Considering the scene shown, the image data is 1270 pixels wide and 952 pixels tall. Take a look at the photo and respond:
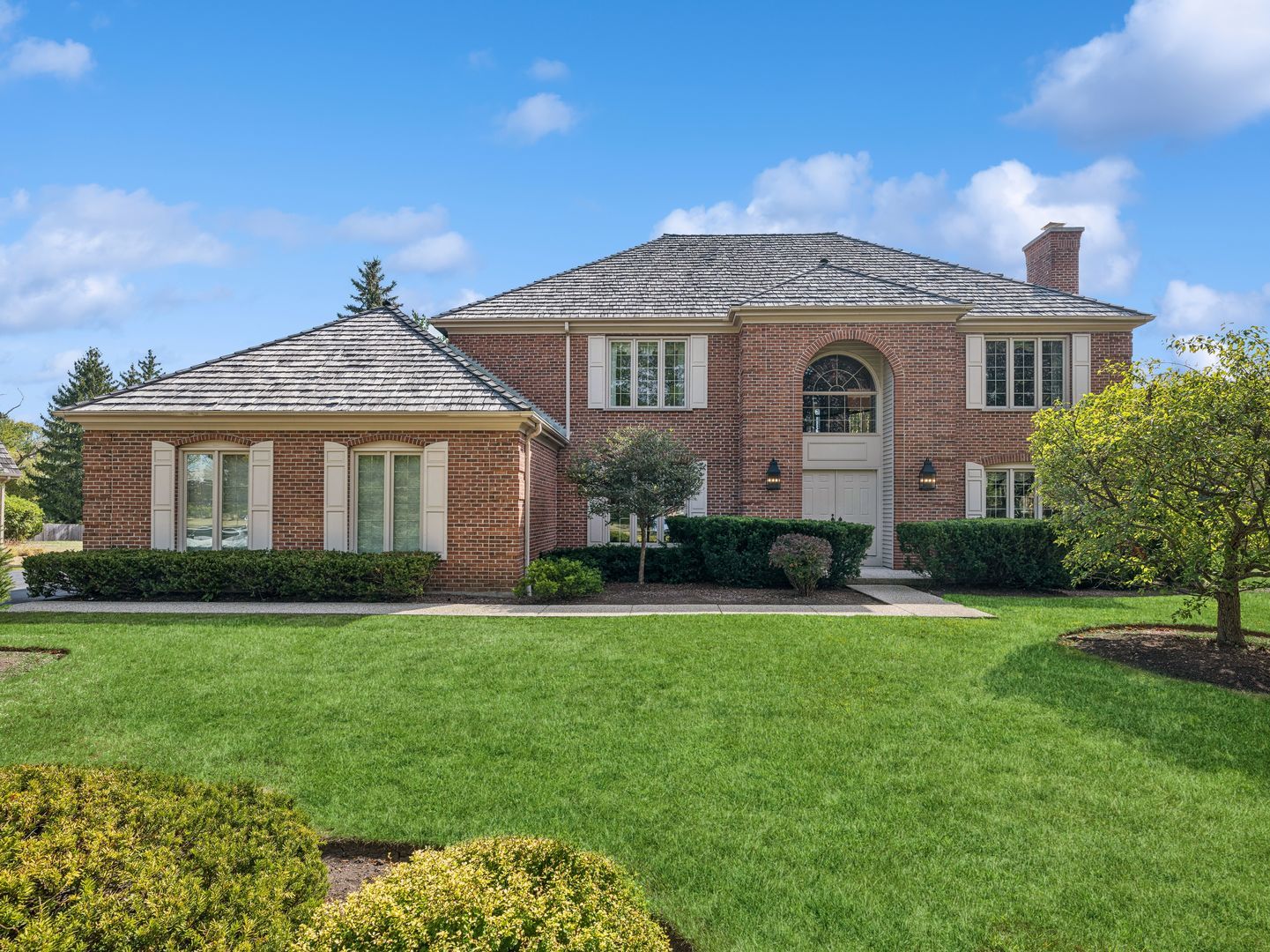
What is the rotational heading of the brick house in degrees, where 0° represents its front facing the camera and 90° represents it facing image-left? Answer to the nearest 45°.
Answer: approximately 0°

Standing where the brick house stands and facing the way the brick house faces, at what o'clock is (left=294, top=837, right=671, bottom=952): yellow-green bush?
The yellow-green bush is roughly at 12 o'clock from the brick house.

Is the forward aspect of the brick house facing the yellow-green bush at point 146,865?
yes

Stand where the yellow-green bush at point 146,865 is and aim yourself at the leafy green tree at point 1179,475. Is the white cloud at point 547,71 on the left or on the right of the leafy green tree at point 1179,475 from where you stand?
left
